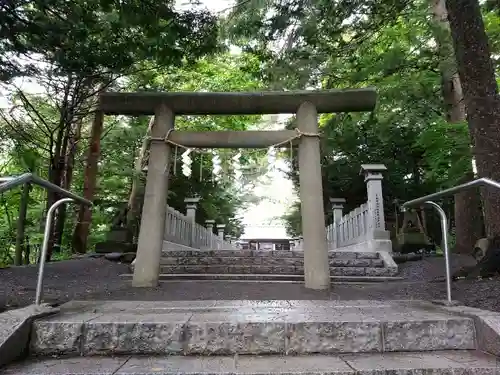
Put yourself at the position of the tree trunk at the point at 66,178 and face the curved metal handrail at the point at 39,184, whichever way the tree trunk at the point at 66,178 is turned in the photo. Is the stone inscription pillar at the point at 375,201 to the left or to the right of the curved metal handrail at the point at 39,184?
left

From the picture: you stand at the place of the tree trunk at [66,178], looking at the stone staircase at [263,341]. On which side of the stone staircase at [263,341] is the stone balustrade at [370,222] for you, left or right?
left

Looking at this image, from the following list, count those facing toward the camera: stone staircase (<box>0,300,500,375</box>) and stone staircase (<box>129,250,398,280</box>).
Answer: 2

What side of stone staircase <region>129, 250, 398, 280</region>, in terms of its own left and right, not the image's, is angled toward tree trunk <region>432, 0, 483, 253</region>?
left

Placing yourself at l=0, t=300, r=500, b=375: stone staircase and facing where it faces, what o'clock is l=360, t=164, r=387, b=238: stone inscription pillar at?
The stone inscription pillar is roughly at 7 o'clock from the stone staircase.

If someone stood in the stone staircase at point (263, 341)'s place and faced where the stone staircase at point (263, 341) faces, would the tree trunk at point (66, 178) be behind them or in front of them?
behind

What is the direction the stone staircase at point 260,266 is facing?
toward the camera

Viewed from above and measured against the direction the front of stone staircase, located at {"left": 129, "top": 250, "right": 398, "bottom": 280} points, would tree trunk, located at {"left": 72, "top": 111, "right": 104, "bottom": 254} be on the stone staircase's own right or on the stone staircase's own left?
on the stone staircase's own right

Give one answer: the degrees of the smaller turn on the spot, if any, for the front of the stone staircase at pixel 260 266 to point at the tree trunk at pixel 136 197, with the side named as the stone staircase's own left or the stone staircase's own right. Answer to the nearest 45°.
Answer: approximately 135° to the stone staircase's own right

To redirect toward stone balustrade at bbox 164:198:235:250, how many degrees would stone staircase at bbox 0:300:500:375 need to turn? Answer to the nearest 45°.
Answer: approximately 180°

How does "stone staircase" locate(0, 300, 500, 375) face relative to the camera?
toward the camera

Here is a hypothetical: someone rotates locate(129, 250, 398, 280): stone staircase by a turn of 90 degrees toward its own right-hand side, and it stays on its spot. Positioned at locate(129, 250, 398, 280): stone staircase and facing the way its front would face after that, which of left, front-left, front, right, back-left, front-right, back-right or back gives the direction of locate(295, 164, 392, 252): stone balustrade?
back-right

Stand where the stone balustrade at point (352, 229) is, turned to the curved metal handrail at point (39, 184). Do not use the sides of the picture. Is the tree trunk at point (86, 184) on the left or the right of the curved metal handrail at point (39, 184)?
right

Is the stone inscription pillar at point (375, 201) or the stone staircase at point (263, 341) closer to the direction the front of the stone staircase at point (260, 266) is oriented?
the stone staircase
